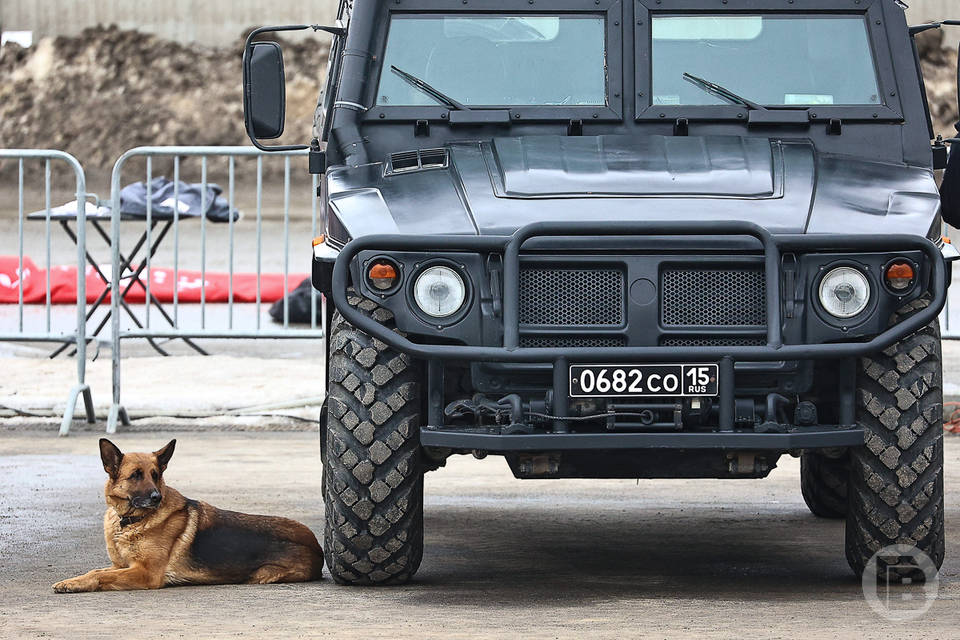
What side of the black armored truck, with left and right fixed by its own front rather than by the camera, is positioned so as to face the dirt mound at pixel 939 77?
back

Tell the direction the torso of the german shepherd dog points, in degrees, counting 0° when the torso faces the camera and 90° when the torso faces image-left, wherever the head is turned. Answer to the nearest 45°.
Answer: approximately 90°

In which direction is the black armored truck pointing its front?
toward the camera

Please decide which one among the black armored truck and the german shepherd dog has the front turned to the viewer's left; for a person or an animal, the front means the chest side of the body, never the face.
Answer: the german shepherd dog

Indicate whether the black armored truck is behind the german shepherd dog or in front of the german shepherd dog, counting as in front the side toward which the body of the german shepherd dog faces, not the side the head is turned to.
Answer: behind

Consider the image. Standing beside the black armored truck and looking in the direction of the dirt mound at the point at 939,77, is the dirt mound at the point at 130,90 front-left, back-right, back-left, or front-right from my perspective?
front-left

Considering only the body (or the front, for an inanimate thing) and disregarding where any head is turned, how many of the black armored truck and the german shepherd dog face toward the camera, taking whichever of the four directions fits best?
1

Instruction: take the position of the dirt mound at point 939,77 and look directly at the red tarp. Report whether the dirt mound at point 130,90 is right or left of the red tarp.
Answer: right

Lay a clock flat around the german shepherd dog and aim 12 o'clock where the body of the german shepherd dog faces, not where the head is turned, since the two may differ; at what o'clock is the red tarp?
The red tarp is roughly at 3 o'clock from the german shepherd dog.

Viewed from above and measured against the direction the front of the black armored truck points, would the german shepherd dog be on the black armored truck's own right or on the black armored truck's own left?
on the black armored truck's own right

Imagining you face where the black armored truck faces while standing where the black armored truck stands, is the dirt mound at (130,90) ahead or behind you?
behind
